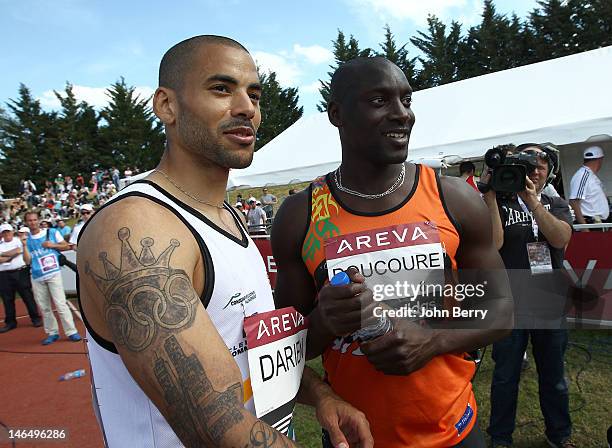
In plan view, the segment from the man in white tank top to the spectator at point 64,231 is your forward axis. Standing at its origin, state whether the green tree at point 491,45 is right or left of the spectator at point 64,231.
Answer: right

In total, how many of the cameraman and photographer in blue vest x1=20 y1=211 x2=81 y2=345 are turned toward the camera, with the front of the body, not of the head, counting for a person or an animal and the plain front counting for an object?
2

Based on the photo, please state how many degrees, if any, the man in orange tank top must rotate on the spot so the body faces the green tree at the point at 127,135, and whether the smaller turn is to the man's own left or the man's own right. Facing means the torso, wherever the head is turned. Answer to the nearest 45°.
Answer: approximately 135° to the man's own right

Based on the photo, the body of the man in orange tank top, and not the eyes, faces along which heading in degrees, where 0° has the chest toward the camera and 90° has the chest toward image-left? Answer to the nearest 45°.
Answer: approximately 0°

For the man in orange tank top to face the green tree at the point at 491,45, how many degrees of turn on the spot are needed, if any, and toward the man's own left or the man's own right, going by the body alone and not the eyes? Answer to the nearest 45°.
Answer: approximately 180°

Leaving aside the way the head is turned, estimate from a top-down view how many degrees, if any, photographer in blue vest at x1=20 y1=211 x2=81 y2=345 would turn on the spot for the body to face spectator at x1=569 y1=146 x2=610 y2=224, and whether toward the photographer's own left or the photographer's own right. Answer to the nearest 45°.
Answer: approximately 45° to the photographer's own left

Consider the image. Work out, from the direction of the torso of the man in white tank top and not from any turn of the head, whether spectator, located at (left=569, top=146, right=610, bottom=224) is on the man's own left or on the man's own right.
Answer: on the man's own left

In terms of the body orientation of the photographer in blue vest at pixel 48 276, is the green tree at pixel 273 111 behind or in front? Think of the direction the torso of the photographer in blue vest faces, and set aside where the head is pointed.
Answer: behind

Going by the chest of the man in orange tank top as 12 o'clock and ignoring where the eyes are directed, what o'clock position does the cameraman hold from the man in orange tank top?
The cameraman is roughly at 7 o'clock from the man in orange tank top.
